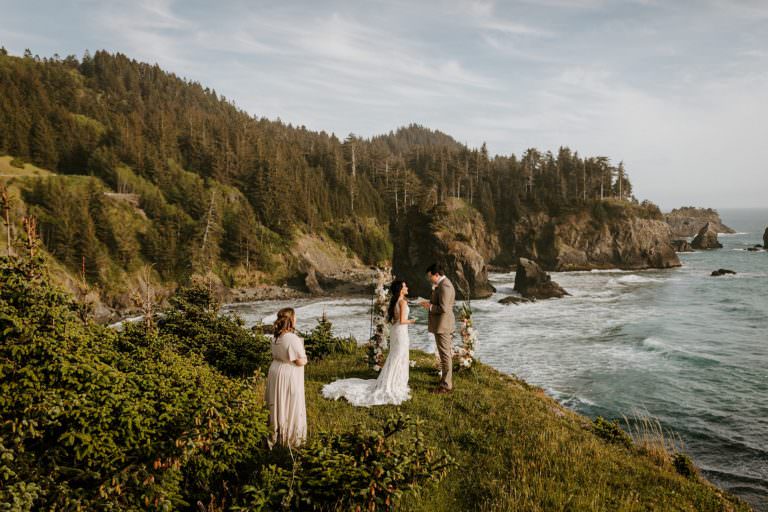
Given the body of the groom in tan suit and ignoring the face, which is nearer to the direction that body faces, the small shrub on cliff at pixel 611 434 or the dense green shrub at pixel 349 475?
the dense green shrub

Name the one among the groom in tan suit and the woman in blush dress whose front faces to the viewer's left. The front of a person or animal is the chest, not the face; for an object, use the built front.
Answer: the groom in tan suit

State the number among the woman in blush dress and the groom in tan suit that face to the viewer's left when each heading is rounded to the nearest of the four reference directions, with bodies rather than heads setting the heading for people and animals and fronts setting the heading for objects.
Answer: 1

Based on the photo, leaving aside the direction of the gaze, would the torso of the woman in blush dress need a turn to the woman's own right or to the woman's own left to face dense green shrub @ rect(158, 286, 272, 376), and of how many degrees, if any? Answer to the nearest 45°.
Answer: approximately 45° to the woman's own left

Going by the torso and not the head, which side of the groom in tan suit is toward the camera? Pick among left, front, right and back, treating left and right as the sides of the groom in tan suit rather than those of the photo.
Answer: left

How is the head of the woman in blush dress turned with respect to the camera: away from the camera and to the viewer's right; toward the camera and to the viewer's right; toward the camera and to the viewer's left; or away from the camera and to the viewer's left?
away from the camera and to the viewer's right

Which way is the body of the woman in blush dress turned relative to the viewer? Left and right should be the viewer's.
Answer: facing away from the viewer and to the right of the viewer

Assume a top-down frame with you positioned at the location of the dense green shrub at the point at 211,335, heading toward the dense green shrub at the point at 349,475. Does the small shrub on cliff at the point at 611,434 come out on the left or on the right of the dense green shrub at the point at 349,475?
left

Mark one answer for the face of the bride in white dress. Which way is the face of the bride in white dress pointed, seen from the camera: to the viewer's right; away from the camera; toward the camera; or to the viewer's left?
to the viewer's right

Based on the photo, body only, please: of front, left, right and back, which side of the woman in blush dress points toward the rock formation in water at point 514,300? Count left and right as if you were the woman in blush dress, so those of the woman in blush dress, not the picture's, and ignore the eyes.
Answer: front

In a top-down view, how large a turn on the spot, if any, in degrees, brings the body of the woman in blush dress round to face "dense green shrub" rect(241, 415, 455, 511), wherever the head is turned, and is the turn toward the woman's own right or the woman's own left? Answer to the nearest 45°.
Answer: approximately 135° to the woman's own right

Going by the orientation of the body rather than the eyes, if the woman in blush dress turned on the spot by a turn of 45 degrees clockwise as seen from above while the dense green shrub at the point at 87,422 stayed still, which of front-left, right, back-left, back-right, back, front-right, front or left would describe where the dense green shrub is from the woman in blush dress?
back-right
